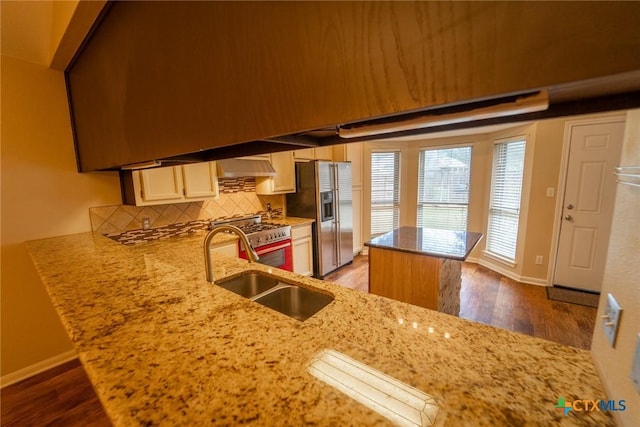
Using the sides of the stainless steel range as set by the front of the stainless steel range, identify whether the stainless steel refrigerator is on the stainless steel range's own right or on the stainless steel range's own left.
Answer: on the stainless steel range's own left

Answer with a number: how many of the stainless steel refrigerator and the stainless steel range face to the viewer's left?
0

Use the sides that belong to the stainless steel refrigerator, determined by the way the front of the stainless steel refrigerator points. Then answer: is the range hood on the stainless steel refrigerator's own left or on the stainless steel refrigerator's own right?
on the stainless steel refrigerator's own right

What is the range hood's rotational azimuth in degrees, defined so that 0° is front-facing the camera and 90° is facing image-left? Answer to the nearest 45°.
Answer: approximately 315°

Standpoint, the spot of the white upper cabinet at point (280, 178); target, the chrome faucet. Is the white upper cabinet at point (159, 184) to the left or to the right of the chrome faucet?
right

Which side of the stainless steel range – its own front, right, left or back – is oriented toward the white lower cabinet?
left

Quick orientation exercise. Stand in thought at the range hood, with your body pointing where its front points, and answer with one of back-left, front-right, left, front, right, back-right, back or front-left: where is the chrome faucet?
front-right

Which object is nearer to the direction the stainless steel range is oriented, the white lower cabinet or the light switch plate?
the light switch plate

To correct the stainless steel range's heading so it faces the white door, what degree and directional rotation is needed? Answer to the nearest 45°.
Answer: approximately 45° to its left

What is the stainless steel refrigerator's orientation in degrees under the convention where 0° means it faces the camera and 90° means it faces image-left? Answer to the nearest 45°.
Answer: approximately 315°

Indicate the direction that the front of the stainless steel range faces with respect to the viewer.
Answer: facing the viewer and to the right of the viewer

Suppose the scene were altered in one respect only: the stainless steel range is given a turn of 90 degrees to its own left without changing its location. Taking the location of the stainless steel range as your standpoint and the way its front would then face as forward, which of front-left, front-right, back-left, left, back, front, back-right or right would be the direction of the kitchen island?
right
